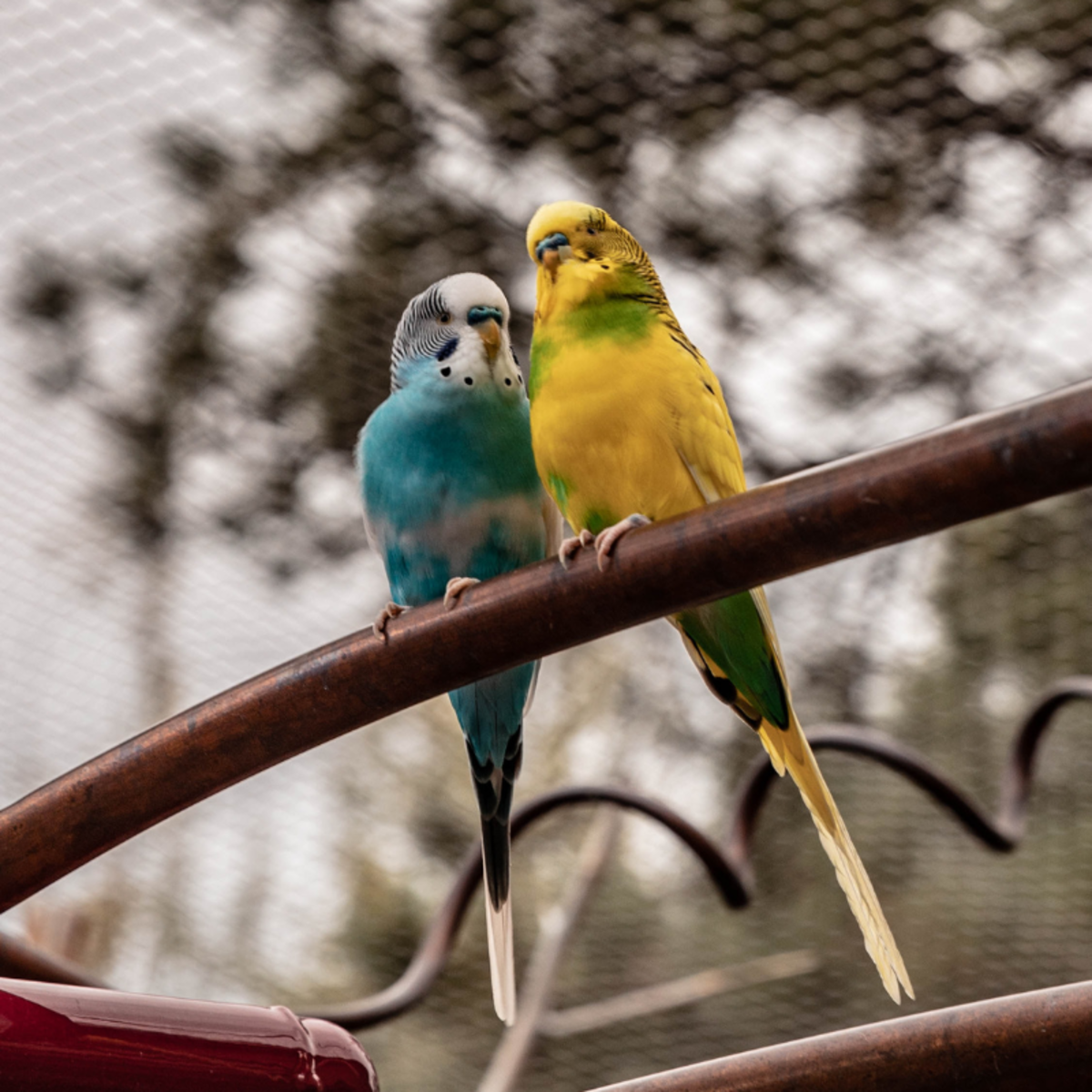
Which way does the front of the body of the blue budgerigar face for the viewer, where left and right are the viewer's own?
facing the viewer

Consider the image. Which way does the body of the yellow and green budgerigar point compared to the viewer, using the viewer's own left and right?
facing the viewer and to the left of the viewer

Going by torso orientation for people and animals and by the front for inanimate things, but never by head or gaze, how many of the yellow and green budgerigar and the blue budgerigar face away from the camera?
0
